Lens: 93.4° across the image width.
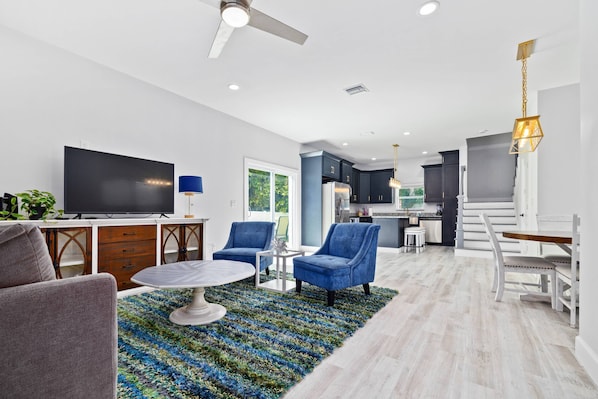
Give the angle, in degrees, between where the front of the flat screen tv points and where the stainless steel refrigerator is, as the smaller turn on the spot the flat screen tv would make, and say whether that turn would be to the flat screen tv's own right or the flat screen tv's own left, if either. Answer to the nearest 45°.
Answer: approximately 45° to the flat screen tv's own left

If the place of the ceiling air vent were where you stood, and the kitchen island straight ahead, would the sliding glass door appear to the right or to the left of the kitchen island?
left

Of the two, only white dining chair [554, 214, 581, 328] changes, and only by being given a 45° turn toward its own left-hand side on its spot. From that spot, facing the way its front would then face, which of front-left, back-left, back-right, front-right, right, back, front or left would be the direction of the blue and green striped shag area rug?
front-left

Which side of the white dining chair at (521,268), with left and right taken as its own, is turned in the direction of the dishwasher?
left

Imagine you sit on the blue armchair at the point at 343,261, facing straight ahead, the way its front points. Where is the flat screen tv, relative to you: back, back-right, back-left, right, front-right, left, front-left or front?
front-right

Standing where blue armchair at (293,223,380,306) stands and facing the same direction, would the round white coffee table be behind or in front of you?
in front

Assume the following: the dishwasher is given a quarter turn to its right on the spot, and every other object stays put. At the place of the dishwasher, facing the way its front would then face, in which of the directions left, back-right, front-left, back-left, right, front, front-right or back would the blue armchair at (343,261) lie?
left

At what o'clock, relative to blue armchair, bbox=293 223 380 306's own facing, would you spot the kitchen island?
The kitchen island is roughly at 5 o'clock from the blue armchair.

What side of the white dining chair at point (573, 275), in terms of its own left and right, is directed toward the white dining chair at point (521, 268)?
front

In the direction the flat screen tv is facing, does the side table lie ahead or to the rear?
ahead

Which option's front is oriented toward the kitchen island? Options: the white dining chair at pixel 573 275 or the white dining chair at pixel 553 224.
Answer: the white dining chair at pixel 573 275

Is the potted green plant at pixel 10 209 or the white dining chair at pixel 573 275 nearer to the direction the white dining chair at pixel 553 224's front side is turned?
the white dining chair

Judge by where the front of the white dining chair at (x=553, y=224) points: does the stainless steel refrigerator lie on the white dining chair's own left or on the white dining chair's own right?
on the white dining chair's own right
